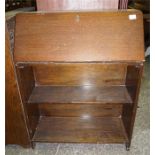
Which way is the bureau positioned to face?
toward the camera
